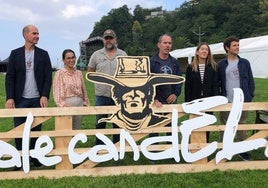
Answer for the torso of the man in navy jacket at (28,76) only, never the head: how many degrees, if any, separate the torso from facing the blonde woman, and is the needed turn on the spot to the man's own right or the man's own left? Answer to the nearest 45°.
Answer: approximately 90° to the man's own left

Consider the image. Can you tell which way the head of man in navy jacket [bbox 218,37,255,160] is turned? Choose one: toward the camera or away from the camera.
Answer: toward the camera

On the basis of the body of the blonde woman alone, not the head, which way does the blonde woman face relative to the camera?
toward the camera

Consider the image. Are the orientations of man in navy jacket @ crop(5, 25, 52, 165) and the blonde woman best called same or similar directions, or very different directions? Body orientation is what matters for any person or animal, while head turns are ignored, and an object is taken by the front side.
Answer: same or similar directions

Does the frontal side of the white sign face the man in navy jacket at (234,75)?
no

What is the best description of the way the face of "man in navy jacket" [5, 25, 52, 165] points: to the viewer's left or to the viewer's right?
to the viewer's right

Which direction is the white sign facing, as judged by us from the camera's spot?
facing the viewer

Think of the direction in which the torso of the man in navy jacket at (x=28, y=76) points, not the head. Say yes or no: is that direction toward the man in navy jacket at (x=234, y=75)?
no

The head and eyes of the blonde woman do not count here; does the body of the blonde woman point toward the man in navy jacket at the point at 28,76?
no

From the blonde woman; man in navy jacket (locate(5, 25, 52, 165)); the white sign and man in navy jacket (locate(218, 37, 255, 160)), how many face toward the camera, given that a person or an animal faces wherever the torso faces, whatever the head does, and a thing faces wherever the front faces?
4

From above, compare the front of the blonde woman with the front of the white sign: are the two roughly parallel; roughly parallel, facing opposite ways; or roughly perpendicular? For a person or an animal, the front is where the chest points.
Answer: roughly parallel
